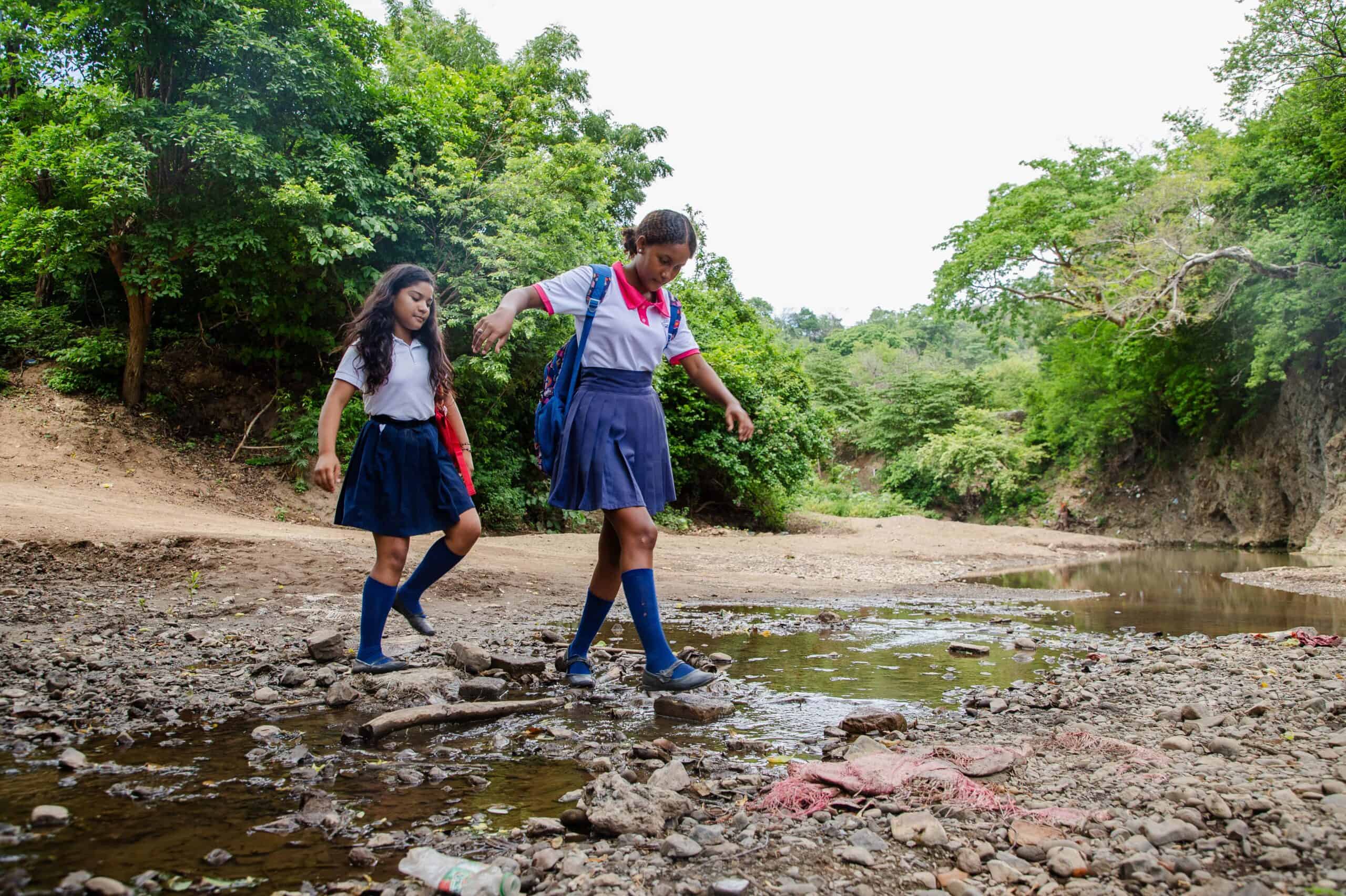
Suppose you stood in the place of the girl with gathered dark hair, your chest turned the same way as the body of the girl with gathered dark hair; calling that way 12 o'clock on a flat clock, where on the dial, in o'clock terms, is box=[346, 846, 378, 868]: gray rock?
The gray rock is roughly at 2 o'clock from the girl with gathered dark hair.

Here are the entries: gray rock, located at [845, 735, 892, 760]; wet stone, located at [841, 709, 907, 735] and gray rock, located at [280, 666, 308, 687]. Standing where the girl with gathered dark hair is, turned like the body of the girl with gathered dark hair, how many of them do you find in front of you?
2

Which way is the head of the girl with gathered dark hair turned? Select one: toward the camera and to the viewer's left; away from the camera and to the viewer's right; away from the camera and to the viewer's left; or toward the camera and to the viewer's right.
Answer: toward the camera and to the viewer's right

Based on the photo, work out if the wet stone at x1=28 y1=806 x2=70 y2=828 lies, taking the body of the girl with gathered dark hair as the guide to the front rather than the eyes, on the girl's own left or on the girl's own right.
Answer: on the girl's own right

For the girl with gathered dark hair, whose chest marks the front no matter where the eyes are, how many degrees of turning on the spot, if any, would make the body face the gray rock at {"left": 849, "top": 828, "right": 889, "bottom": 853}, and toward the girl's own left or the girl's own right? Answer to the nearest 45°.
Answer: approximately 45° to the girl's own right

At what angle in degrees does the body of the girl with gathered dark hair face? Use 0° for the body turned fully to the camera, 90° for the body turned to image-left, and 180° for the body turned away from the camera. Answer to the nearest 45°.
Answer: approximately 315°

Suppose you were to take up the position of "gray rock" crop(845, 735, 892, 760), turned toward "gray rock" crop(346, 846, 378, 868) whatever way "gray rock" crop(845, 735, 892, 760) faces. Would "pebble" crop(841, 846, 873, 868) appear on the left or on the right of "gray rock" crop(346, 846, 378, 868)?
left

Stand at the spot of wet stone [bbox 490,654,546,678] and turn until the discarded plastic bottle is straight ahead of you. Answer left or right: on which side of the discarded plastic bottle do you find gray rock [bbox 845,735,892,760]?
left
